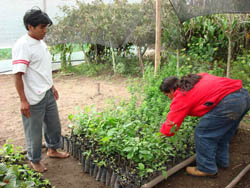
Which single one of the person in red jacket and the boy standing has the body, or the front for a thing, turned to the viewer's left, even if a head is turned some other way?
the person in red jacket

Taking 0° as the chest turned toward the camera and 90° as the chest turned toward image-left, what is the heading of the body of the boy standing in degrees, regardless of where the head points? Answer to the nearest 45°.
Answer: approximately 315°

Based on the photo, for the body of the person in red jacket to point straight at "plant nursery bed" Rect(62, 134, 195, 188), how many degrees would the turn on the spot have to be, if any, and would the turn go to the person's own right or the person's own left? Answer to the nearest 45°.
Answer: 0° — they already face it

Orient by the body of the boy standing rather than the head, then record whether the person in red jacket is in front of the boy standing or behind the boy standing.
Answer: in front

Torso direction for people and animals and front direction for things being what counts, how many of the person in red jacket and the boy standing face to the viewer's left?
1

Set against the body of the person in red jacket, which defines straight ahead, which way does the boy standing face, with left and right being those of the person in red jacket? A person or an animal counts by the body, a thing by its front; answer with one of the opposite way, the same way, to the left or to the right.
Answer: the opposite way

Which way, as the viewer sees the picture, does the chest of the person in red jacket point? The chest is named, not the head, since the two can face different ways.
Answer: to the viewer's left

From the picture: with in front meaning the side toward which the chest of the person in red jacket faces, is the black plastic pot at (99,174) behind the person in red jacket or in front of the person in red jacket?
in front

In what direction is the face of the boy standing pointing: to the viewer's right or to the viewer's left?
to the viewer's right

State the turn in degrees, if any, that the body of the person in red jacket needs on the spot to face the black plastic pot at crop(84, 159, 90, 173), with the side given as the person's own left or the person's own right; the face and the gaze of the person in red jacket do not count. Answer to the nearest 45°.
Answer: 0° — they already face it
